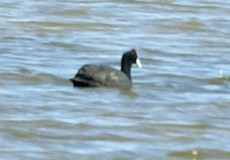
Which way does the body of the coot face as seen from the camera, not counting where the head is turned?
to the viewer's right
